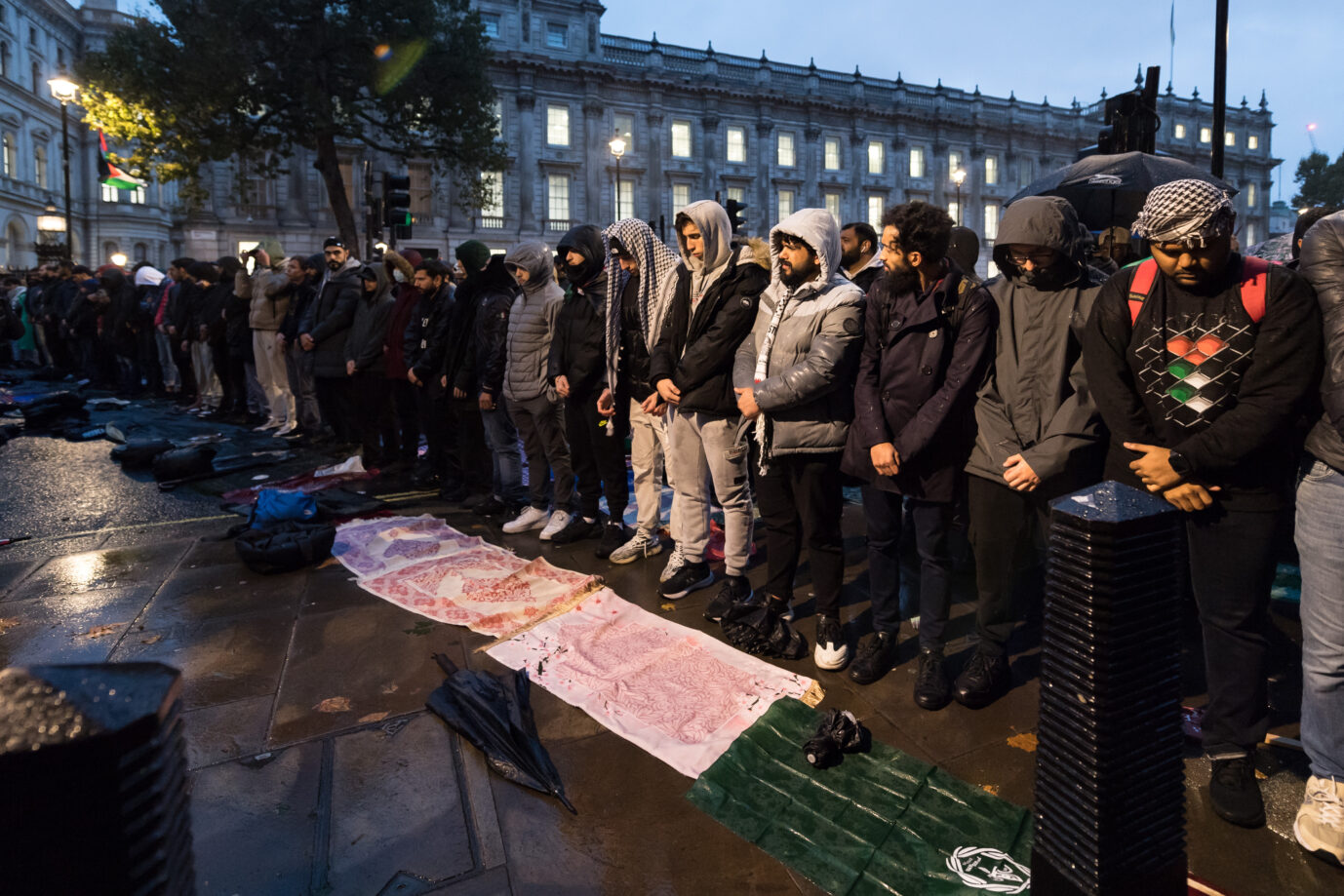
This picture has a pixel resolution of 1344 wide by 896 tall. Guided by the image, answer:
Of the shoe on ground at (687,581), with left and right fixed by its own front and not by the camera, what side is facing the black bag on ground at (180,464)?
right

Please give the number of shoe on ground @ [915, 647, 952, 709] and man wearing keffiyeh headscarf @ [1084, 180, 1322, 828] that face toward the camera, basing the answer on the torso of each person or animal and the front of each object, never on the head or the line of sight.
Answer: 2

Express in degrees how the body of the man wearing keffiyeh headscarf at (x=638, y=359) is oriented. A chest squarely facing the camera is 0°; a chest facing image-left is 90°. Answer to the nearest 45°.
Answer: approximately 45°

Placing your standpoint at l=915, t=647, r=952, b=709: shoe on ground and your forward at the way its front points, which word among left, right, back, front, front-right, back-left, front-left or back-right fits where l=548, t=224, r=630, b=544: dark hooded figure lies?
back-right

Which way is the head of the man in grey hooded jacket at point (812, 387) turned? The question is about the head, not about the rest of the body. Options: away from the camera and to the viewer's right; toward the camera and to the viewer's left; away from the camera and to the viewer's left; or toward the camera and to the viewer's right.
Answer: toward the camera and to the viewer's left
